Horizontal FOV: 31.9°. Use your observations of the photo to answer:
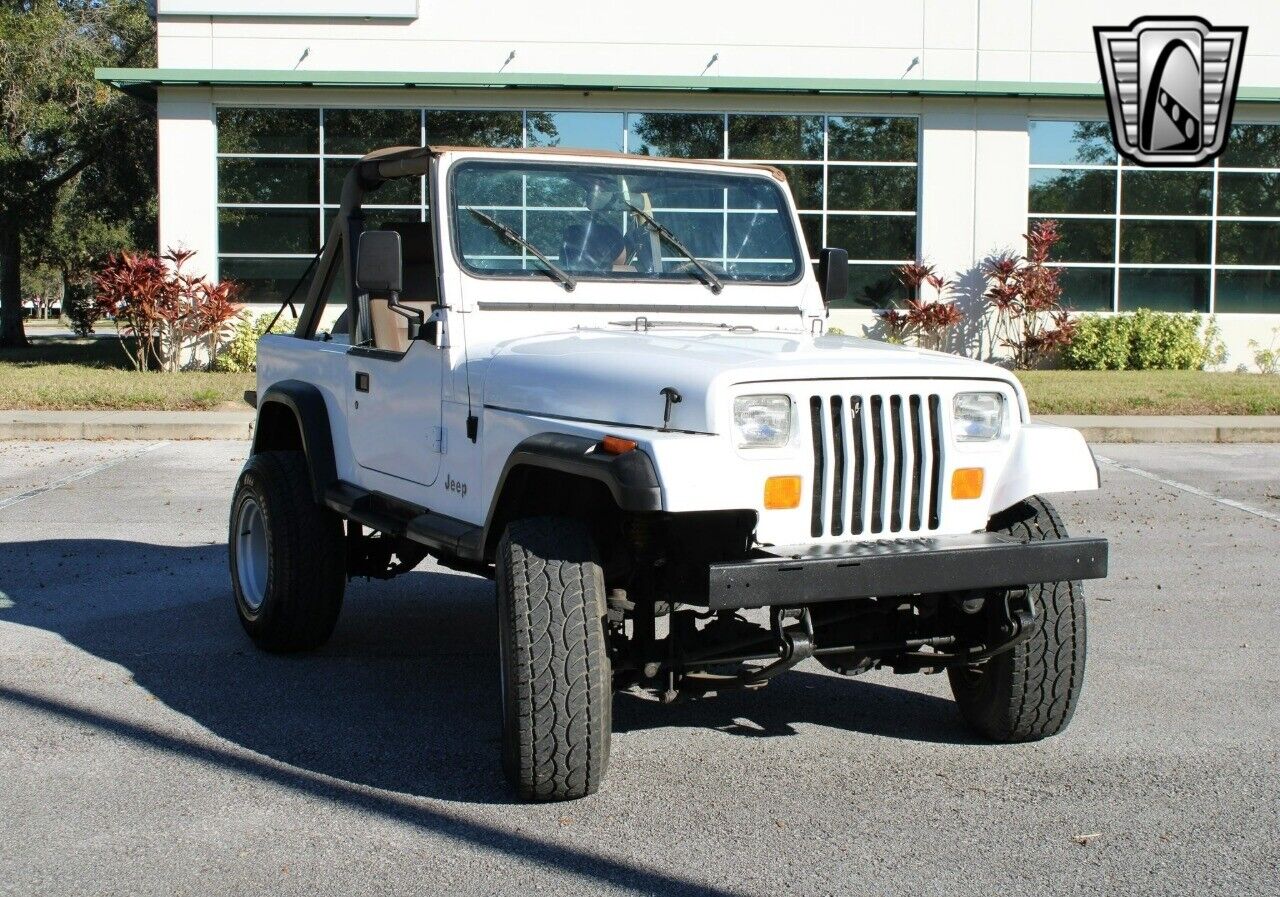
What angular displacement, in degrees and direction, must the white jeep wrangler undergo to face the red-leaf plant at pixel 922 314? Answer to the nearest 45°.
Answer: approximately 135° to its left

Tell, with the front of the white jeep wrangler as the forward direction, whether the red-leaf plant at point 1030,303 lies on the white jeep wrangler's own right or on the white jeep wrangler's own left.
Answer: on the white jeep wrangler's own left

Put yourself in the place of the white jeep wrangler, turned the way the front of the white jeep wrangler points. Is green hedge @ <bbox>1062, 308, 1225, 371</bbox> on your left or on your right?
on your left

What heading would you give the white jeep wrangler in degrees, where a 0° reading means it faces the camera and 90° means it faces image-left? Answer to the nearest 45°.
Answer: approximately 315°
